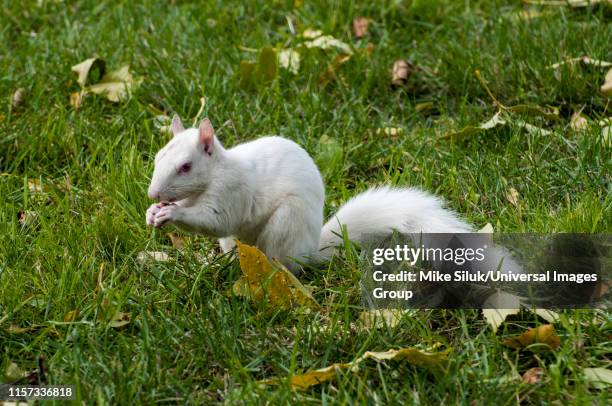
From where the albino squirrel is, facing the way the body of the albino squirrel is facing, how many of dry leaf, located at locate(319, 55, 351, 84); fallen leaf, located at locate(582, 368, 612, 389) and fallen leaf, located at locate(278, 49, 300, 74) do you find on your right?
2

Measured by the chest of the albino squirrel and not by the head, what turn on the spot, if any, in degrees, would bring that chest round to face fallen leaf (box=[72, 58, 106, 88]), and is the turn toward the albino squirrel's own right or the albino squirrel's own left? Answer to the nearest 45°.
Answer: approximately 45° to the albino squirrel's own right

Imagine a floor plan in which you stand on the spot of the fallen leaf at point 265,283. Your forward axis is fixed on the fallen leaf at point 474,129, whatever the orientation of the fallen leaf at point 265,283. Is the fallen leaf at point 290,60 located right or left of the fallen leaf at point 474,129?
left

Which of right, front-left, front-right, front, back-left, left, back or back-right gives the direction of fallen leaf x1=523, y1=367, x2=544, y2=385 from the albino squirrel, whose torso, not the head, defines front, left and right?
back-left

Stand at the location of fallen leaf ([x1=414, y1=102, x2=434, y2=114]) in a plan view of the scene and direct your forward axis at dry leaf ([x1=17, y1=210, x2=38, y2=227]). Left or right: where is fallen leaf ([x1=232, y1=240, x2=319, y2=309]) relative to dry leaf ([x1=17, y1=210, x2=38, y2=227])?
left

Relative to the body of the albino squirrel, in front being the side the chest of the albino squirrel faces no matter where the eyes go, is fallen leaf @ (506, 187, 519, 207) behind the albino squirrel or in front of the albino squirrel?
behind

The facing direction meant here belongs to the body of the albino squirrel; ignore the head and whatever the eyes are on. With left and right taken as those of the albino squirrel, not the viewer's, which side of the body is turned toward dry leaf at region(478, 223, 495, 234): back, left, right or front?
back

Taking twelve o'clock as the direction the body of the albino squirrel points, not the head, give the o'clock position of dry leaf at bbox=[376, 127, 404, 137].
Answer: The dry leaf is roughly at 4 o'clock from the albino squirrel.

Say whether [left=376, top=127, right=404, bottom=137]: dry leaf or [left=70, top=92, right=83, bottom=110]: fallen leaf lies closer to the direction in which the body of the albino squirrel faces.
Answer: the fallen leaf

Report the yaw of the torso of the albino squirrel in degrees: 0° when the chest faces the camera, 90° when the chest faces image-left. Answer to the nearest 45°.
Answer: approximately 90°

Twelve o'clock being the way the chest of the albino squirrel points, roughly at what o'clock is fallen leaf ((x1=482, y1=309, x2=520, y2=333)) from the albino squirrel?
The fallen leaf is roughly at 7 o'clock from the albino squirrel.

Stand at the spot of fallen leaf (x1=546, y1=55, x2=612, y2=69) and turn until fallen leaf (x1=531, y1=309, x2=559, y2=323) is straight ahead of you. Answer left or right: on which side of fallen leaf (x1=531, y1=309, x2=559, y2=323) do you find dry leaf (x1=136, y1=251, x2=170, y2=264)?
right

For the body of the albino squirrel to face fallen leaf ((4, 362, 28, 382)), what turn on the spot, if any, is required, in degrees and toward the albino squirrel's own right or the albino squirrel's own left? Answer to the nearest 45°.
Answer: approximately 45° to the albino squirrel's own left

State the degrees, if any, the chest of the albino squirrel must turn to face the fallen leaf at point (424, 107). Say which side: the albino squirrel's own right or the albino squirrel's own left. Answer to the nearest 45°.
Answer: approximately 135° to the albino squirrel's own right
